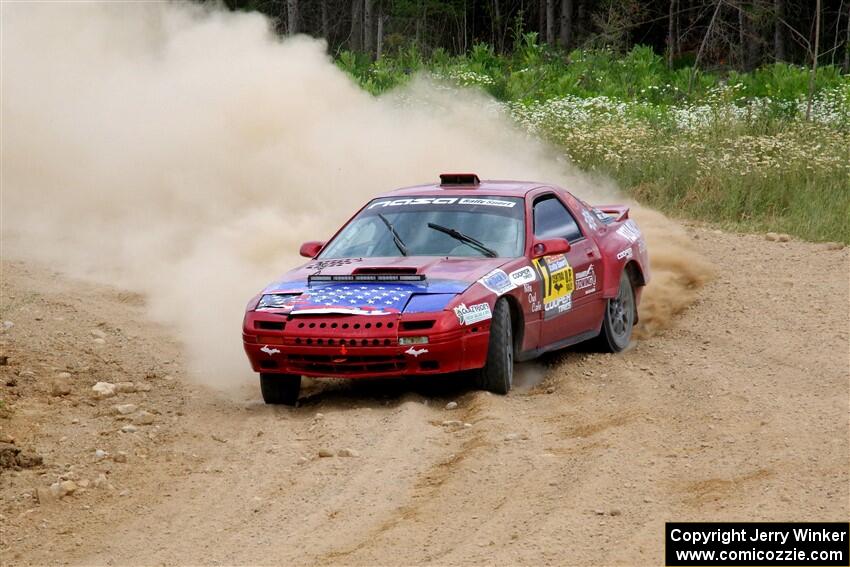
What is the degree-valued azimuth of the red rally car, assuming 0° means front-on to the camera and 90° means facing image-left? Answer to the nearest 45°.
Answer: approximately 45°
